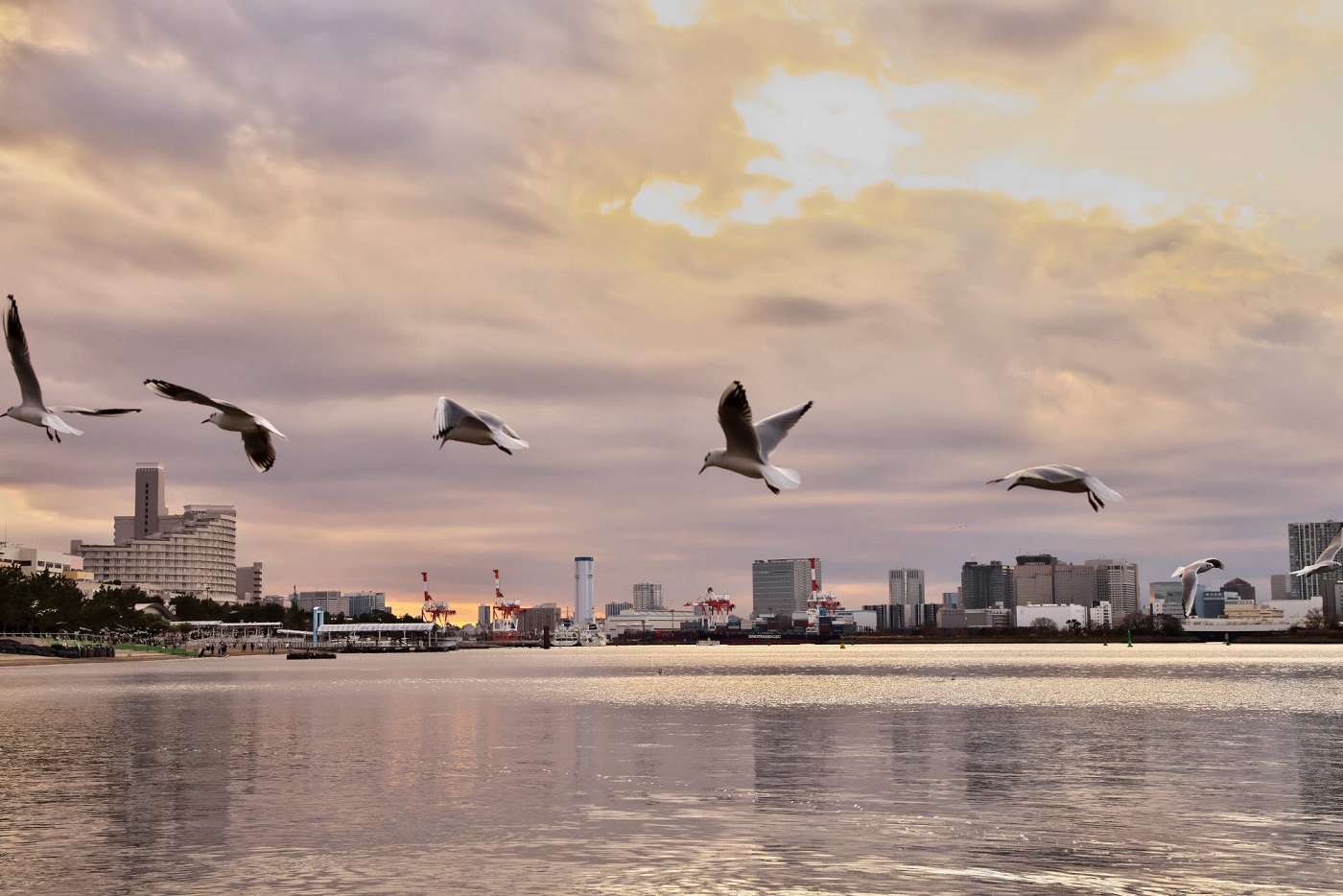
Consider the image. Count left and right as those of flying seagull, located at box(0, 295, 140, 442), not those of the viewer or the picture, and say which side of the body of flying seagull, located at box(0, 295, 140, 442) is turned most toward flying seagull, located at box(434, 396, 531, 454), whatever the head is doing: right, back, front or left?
back

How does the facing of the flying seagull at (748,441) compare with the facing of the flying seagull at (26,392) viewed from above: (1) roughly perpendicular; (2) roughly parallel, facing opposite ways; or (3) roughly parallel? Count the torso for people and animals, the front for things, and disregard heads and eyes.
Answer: roughly parallel

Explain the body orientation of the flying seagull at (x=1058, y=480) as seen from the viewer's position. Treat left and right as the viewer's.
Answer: facing to the left of the viewer

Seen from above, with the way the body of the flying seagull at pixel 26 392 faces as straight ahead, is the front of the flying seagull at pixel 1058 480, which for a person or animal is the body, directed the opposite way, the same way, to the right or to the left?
the same way

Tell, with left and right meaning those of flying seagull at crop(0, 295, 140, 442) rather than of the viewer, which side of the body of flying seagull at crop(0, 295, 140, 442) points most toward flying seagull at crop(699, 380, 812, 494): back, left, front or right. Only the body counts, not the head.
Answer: back

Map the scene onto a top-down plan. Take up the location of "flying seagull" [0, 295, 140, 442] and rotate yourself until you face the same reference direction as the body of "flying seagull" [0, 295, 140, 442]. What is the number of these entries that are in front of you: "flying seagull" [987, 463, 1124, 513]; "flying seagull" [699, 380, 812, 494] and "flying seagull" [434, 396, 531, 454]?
0

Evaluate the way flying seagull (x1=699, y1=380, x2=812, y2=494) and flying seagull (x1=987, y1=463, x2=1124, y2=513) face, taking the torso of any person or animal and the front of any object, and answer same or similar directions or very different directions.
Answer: same or similar directions

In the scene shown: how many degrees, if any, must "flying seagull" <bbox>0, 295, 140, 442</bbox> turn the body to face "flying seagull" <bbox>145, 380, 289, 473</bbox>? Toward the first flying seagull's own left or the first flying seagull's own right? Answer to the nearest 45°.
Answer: approximately 135° to the first flying seagull's own right

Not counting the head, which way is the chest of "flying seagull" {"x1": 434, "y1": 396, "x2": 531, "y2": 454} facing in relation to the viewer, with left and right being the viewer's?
facing to the left of the viewer

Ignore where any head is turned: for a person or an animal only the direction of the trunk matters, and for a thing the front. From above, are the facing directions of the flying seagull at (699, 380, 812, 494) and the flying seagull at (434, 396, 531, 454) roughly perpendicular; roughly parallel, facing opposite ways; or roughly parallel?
roughly parallel

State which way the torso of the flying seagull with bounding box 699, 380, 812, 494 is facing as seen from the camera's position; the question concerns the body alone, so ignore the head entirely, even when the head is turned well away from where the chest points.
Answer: to the viewer's left

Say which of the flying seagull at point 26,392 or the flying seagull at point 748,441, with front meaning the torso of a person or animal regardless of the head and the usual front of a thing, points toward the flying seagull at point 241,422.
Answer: the flying seagull at point 748,441

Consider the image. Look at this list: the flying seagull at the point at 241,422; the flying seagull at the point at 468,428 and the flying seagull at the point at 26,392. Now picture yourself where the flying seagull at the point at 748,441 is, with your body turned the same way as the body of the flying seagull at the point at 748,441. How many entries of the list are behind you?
0

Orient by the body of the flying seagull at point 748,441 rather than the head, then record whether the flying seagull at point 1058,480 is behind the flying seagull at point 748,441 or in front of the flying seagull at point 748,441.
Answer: behind
